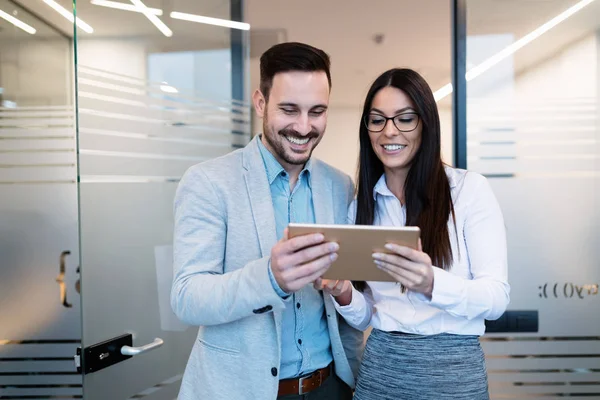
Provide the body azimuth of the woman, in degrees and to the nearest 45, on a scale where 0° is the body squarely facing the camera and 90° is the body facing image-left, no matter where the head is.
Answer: approximately 45°

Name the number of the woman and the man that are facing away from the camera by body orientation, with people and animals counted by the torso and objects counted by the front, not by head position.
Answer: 0

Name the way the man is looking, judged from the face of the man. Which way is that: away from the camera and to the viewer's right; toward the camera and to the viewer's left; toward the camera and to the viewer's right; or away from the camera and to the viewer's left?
toward the camera and to the viewer's right

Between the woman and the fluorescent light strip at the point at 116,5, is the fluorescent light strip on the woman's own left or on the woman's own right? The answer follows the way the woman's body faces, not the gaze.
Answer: on the woman's own right

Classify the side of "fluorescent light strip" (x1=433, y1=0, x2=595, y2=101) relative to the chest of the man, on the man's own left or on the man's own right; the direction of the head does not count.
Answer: on the man's own left

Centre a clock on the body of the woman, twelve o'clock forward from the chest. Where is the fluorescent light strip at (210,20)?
The fluorescent light strip is roughly at 3 o'clock from the woman.

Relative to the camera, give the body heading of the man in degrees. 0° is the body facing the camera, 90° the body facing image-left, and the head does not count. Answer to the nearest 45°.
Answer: approximately 315°
